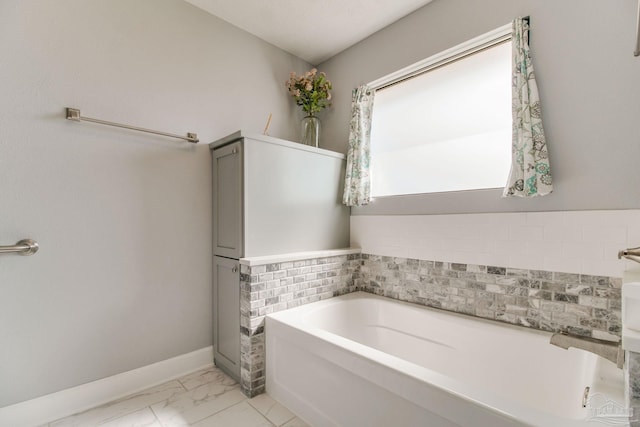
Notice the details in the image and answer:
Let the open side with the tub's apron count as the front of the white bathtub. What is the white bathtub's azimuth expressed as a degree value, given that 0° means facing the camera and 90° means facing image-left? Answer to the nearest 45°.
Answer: approximately 45°

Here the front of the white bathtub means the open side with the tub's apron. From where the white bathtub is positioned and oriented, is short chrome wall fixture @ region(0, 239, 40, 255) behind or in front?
in front

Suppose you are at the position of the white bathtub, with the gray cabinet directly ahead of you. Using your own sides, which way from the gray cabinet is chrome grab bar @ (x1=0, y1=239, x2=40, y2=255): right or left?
left

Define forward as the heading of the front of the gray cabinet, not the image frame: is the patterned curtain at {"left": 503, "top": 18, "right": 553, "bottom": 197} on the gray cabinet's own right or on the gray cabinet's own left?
on the gray cabinet's own left

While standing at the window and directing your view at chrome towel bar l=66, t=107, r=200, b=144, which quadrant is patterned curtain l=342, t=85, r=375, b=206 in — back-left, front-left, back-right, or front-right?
front-right

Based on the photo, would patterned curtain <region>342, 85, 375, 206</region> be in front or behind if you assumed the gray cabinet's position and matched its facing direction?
behind

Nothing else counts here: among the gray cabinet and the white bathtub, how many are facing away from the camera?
0

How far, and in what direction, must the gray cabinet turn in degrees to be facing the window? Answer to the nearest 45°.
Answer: approximately 135° to its left

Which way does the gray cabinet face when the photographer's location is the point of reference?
facing the viewer and to the left of the viewer

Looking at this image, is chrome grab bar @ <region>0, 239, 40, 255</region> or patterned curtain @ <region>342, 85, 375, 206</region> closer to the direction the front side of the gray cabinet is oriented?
the chrome grab bar
